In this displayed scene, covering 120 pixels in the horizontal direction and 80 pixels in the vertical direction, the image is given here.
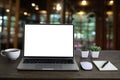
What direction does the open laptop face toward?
toward the camera
